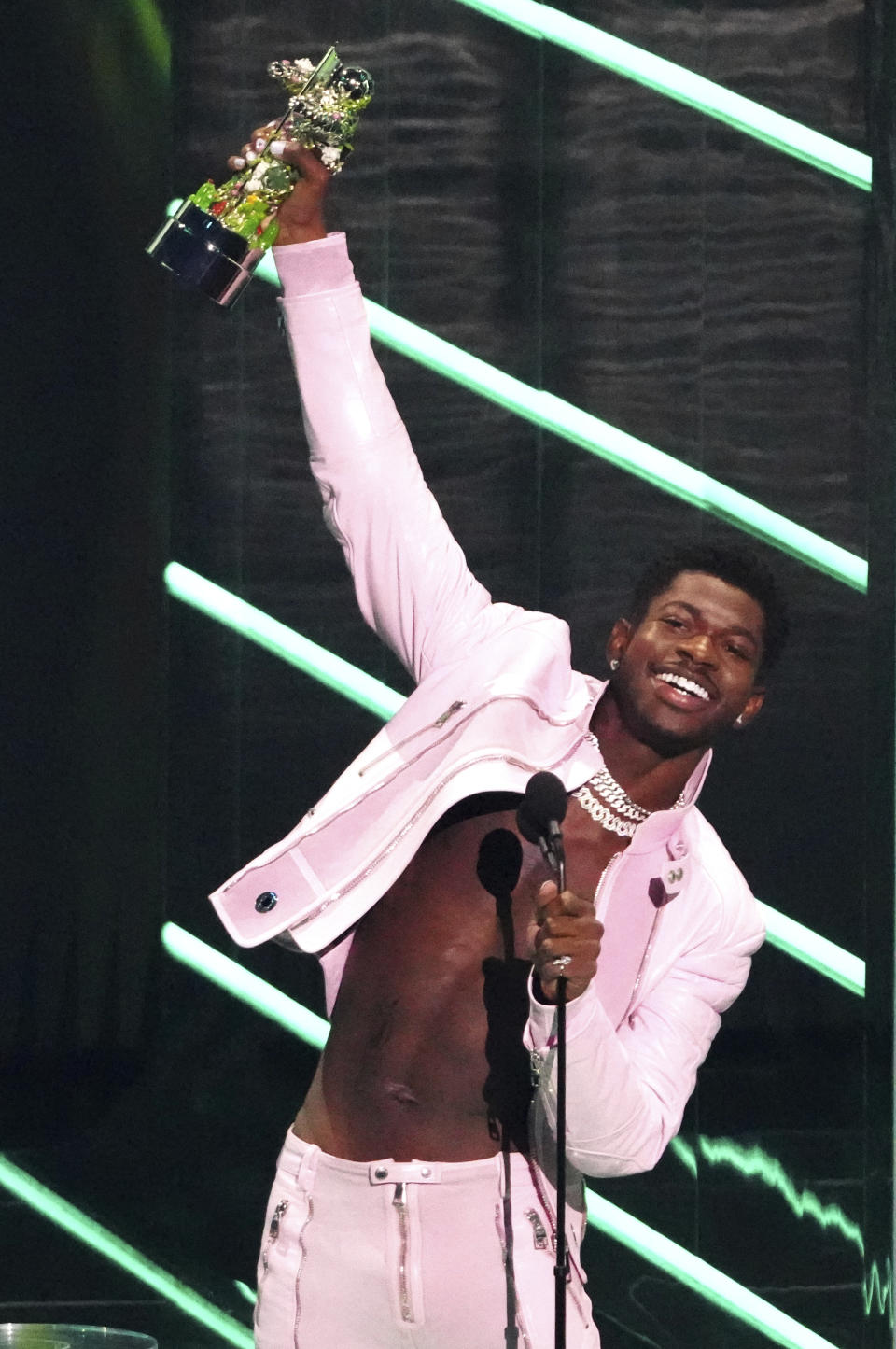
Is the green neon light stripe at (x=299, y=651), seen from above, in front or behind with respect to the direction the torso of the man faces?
behind

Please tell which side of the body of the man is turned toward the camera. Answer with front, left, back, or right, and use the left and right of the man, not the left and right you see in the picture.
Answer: front

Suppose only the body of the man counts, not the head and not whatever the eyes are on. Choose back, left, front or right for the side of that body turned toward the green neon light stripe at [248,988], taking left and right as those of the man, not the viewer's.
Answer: back

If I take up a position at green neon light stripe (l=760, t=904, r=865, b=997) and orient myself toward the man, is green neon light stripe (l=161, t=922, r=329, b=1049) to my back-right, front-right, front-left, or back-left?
front-right

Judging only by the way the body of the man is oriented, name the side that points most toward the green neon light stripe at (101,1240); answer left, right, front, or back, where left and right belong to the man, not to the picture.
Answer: back

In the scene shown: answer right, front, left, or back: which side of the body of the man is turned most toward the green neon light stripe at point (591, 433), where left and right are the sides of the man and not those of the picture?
back

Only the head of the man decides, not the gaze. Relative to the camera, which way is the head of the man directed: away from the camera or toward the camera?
toward the camera
